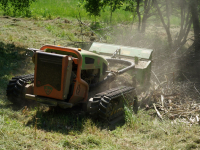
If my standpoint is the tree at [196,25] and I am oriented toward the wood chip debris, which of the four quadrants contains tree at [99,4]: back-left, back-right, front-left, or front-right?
back-right

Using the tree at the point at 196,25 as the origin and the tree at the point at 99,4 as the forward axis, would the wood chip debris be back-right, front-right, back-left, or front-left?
back-left

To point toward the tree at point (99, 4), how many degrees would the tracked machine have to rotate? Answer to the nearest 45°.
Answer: approximately 45° to its left

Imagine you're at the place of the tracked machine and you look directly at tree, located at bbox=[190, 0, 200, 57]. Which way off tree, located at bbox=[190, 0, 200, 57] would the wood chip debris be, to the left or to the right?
right

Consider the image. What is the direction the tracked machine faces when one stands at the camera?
facing away from the viewer and to the right of the viewer

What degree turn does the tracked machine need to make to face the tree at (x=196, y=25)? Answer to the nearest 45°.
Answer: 0° — it already faces it
